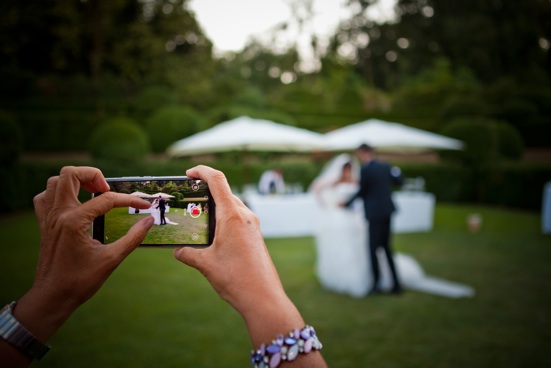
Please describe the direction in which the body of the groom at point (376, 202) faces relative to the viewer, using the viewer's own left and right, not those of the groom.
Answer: facing away from the viewer and to the left of the viewer

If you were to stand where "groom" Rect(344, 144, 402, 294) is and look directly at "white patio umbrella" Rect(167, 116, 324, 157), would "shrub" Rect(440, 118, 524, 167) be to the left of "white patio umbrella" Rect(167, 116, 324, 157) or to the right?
right

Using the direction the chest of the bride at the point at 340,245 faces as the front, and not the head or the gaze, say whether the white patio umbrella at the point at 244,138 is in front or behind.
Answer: behind

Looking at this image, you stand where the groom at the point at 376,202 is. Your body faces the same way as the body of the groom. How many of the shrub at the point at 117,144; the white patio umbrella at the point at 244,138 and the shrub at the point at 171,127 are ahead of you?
3

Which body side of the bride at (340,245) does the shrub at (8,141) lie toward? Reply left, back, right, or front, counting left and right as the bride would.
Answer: back

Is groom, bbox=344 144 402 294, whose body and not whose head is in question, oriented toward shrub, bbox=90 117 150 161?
yes

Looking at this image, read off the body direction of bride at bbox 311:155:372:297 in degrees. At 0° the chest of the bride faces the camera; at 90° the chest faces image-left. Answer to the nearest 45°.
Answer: approximately 315°

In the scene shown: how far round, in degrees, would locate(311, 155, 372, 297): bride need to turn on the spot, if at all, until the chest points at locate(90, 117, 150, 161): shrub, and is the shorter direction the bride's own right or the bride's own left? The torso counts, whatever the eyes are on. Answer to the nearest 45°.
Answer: approximately 180°

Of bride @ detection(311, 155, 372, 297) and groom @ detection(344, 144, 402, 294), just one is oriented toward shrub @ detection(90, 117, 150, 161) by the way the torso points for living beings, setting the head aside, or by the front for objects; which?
the groom

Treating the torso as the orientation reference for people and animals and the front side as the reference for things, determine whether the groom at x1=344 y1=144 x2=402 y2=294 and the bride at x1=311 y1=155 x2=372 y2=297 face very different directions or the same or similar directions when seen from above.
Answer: very different directions
